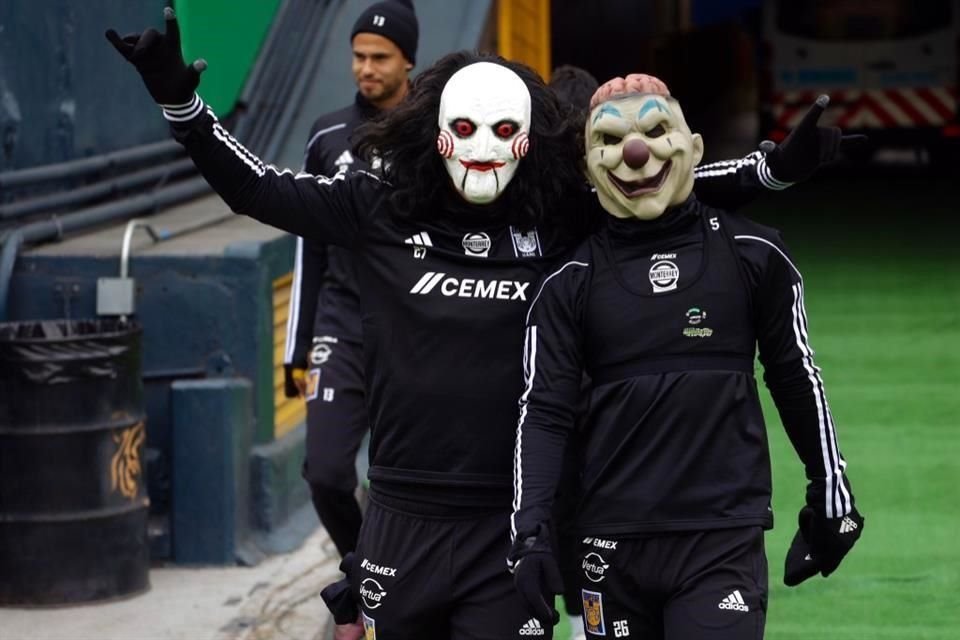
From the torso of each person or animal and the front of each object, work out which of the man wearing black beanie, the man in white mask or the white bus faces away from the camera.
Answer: the white bus

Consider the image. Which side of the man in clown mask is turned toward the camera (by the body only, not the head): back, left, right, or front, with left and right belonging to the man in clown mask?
front

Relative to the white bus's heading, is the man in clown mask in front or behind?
behind

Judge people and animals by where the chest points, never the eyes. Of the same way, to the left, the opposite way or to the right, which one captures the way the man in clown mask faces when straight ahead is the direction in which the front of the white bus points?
the opposite way

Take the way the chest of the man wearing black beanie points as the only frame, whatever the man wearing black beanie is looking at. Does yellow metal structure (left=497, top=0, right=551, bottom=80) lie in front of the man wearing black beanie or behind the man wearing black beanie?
behind

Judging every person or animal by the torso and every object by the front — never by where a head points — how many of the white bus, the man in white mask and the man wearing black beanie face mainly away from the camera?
1

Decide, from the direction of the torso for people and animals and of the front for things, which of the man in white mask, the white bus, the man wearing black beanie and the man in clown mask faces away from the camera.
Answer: the white bus

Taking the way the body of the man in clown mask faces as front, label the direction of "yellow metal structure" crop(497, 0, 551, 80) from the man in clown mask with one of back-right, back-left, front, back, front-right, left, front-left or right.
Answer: back

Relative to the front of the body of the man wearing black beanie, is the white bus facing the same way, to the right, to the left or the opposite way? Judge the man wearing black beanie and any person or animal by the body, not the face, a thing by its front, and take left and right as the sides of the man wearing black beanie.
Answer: the opposite way

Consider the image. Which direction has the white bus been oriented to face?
away from the camera

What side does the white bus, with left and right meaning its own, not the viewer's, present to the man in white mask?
back

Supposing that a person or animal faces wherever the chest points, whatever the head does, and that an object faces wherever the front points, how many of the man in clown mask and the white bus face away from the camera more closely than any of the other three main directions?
1

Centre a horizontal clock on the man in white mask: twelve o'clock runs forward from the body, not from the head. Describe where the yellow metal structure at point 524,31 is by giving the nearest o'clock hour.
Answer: The yellow metal structure is roughly at 6 o'clock from the man in white mask.
